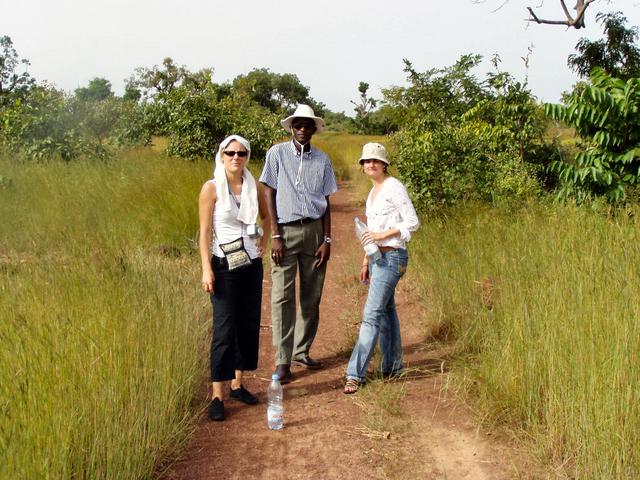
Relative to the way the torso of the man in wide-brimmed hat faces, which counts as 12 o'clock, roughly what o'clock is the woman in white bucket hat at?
The woman in white bucket hat is roughly at 10 o'clock from the man in wide-brimmed hat.

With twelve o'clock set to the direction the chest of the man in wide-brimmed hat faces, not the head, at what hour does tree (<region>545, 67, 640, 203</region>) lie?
The tree is roughly at 8 o'clock from the man in wide-brimmed hat.

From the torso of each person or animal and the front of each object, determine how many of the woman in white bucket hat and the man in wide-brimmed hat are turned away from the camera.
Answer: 0

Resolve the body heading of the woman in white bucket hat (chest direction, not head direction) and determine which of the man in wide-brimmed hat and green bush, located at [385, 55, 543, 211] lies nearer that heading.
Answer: the man in wide-brimmed hat

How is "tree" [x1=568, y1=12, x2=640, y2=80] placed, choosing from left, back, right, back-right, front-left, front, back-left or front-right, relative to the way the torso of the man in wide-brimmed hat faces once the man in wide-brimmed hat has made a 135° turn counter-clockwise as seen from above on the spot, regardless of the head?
front

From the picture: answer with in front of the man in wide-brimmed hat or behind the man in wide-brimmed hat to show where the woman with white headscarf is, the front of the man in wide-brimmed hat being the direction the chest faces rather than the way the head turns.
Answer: in front

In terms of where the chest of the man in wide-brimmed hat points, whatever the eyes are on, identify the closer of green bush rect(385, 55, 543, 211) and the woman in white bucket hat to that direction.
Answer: the woman in white bucket hat

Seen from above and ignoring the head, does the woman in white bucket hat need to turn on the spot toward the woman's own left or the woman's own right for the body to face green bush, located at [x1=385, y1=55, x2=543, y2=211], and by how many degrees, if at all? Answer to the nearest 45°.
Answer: approximately 135° to the woman's own right

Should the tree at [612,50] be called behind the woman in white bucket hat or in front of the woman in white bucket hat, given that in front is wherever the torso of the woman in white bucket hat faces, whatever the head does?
behind

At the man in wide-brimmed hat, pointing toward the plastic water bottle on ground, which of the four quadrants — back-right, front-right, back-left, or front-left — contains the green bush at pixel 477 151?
back-left

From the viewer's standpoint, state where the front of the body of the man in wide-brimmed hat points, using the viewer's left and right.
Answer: facing the viewer

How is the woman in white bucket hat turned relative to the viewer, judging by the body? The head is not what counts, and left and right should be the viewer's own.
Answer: facing the viewer and to the left of the viewer

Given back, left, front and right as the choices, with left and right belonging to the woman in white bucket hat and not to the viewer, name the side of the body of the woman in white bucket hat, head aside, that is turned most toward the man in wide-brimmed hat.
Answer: right
